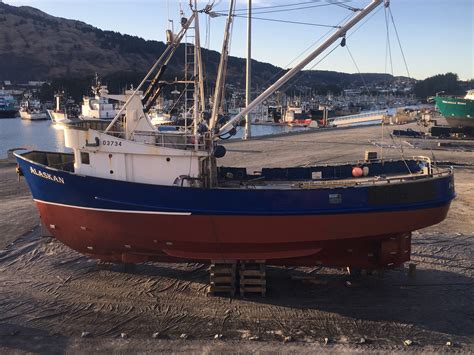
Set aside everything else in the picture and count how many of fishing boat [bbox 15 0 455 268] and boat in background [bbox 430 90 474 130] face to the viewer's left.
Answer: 2

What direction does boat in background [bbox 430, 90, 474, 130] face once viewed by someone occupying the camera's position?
facing to the left of the viewer

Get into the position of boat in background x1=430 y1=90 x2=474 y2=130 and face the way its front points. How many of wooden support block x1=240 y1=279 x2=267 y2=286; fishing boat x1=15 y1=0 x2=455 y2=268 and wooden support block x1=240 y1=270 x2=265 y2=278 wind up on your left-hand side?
3

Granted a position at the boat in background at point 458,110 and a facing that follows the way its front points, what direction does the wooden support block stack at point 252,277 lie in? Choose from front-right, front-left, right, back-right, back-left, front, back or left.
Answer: left

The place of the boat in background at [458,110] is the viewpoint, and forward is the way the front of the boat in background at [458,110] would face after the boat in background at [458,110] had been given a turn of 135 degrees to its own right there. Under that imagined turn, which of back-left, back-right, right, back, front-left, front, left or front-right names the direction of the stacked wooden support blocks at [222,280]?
back-right

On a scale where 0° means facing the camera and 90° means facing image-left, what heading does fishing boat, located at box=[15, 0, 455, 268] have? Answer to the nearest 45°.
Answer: approximately 90°

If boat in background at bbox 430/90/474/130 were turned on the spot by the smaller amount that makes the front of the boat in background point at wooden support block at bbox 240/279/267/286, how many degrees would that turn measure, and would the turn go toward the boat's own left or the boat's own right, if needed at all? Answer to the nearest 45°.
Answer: approximately 90° to the boat's own left

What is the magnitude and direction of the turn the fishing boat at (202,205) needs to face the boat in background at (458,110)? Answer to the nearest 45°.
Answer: approximately 135° to its right
